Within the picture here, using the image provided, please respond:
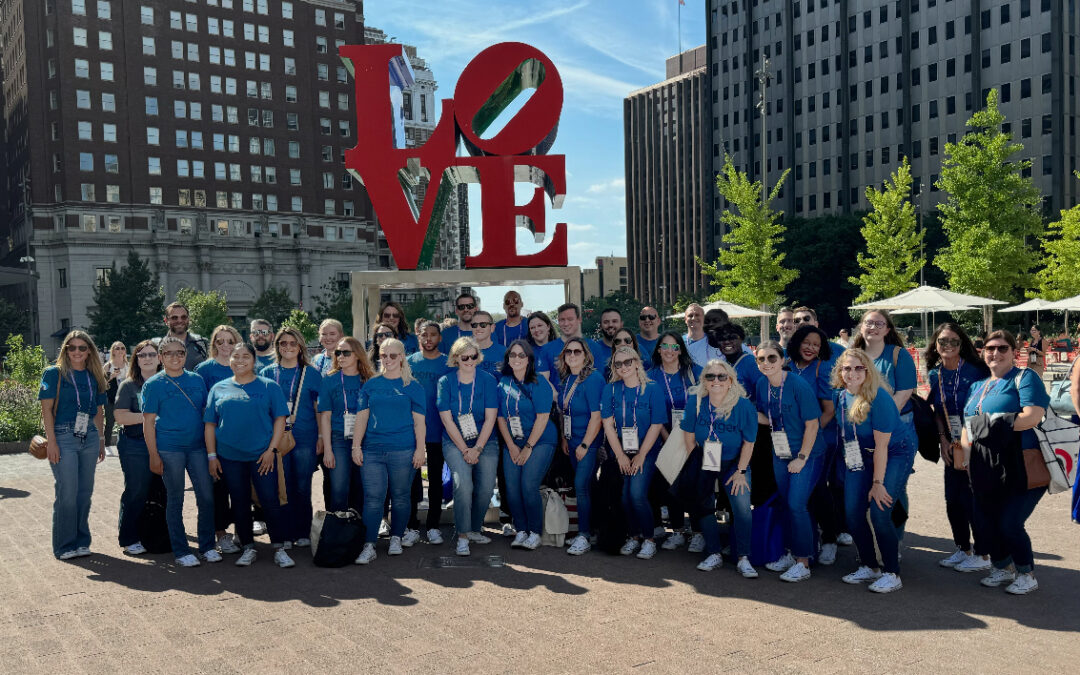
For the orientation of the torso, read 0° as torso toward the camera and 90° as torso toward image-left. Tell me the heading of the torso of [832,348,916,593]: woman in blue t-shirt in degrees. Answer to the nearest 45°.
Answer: approximately 45°

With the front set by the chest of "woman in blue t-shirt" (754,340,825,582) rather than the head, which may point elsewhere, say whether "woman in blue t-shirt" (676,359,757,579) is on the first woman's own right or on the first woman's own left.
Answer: on the first woman's own right

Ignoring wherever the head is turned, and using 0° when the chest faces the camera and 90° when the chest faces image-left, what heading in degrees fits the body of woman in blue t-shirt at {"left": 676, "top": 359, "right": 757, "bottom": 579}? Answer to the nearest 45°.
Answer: approximately 0°

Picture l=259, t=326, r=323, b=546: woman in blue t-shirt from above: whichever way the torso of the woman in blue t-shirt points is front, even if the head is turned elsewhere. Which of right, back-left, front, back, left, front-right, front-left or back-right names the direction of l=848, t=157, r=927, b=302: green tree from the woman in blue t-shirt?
back-left

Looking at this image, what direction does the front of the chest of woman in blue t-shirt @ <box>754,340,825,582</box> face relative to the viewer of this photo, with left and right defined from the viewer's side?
facing the viewer and to the left of the viewer

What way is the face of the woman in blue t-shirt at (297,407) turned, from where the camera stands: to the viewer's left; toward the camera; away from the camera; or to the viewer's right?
toward the camera

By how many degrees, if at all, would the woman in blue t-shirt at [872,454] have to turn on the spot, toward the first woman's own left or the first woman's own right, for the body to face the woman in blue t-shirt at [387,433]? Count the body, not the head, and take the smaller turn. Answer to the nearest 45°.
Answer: approximately 45° to the first woman's own right

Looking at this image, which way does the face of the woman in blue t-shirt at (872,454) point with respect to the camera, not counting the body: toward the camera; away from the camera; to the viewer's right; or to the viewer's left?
toward the camera

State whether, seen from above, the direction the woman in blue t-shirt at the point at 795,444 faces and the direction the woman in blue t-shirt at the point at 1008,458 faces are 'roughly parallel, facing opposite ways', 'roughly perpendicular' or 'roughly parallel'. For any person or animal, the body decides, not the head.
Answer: roughly parallel

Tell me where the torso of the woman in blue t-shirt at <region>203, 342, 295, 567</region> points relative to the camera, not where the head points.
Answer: toward the camera

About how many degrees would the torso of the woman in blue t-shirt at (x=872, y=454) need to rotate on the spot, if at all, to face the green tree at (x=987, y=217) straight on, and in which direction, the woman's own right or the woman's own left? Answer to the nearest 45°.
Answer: approximately 135° to the woman's own right

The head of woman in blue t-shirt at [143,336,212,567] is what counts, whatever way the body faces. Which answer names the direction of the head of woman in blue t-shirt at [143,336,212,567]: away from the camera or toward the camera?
toward the camera

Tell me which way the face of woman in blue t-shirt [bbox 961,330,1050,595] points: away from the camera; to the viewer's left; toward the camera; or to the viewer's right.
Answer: toward the camera

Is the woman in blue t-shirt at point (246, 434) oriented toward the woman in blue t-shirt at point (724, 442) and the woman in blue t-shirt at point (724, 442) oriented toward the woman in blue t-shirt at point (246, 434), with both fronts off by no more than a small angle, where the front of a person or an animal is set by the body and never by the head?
no

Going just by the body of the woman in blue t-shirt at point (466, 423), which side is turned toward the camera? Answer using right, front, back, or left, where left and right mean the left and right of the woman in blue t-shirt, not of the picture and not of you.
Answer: front

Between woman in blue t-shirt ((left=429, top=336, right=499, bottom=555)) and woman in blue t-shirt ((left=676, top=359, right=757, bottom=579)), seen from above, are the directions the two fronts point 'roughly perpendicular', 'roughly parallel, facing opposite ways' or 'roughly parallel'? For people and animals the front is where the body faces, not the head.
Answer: roughly parallel

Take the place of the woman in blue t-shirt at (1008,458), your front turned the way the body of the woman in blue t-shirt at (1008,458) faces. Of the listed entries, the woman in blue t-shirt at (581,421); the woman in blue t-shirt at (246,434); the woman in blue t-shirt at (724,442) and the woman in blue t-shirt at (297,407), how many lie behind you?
0
